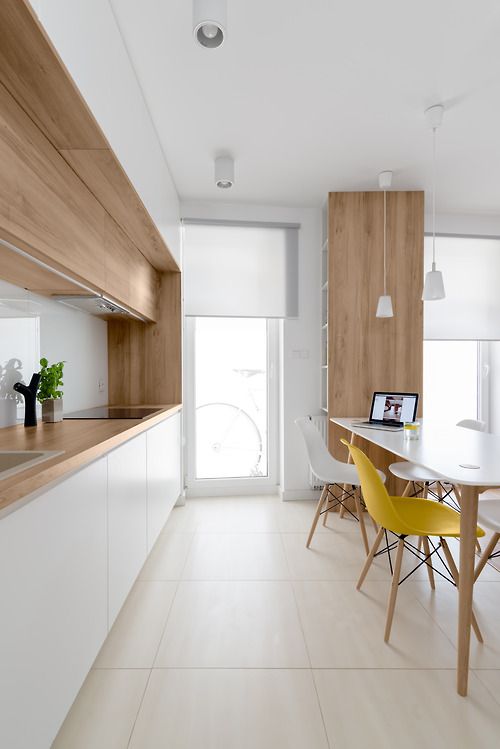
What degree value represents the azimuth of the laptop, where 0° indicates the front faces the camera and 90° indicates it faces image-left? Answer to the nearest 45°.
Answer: approximately 45°

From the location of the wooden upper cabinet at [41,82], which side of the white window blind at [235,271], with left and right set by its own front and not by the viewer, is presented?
front

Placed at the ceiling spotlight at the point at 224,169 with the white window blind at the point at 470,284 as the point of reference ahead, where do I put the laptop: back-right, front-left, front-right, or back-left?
front-right

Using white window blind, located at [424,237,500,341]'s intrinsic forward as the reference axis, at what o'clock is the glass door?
The glass door is roughly at 2 o'clock from the white window blind.

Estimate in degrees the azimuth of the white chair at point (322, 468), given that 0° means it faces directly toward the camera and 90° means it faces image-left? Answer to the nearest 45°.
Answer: approximately 270°

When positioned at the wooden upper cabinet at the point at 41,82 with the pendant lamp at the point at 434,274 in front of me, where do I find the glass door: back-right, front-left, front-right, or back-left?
front-left

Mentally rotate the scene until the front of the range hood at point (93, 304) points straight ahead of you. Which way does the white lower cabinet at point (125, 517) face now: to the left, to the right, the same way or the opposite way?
the same way

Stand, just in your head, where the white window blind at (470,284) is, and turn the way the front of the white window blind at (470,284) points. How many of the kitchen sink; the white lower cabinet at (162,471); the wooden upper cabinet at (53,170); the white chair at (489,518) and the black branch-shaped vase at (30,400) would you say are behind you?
0

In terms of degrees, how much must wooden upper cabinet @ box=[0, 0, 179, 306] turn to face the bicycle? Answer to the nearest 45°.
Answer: approximately 45° to its left

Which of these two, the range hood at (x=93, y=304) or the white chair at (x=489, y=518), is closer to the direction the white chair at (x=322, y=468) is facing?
the white chair

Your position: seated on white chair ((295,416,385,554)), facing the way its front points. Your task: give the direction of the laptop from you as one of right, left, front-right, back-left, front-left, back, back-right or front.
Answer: front-left

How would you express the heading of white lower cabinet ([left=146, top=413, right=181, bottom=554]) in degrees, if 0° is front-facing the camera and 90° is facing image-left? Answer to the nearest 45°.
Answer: approximately 270°

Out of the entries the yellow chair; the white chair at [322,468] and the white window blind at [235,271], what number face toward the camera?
1

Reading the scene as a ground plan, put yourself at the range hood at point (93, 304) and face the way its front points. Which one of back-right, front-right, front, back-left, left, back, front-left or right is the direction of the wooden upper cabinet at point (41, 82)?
right

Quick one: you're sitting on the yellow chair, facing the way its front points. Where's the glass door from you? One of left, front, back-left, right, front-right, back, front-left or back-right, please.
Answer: back-left

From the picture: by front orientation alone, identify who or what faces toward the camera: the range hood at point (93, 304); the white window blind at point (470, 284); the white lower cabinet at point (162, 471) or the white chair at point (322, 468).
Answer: the white window blind

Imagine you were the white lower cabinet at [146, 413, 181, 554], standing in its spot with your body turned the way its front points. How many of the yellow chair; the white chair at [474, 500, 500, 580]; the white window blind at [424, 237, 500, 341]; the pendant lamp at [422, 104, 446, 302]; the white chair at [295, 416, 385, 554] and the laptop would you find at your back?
0
